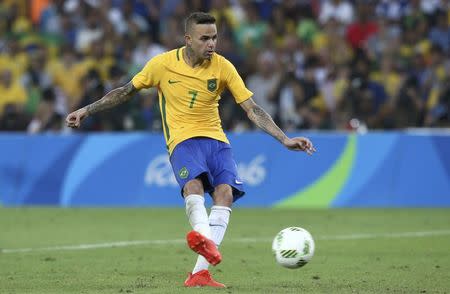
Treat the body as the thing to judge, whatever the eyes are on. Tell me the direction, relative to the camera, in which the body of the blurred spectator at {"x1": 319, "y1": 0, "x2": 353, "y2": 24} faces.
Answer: toward the camera

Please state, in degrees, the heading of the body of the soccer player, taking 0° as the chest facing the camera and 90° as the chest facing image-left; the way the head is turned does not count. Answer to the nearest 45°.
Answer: approximately 315°

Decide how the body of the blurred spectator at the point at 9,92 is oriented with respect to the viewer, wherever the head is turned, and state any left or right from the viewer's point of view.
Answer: facing the viewer

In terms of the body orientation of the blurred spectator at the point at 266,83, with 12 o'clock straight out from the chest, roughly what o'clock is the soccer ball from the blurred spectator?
The soccer ball is roughly at 12 o'clock from the blurred spectator.

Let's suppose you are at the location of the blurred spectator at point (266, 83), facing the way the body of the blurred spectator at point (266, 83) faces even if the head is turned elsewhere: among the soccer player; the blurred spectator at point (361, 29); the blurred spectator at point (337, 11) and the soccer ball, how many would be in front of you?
2

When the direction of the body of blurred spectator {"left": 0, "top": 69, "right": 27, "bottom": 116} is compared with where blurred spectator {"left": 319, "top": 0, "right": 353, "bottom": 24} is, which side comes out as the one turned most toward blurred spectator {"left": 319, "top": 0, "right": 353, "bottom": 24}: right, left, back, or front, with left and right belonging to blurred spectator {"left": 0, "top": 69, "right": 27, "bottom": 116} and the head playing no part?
left

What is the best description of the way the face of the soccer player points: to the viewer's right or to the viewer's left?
to the viewer's right

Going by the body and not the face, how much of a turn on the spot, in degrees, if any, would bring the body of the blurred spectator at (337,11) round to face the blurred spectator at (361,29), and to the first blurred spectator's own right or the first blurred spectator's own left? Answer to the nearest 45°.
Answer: approximately 45° to the first blurred spectator's own left

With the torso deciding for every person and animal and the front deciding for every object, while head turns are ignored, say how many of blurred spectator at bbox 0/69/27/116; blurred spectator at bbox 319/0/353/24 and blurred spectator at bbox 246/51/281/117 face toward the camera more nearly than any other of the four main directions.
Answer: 3

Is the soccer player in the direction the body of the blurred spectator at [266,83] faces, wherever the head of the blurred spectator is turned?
yes

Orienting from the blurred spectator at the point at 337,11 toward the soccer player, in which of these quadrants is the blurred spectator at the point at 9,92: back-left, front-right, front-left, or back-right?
front-right

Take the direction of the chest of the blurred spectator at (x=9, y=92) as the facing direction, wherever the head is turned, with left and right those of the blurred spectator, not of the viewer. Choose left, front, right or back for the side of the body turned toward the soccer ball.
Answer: front
